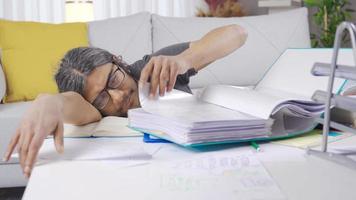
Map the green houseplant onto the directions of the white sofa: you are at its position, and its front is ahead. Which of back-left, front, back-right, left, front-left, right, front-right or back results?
back-left

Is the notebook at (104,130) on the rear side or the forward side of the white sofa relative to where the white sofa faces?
on the forward side

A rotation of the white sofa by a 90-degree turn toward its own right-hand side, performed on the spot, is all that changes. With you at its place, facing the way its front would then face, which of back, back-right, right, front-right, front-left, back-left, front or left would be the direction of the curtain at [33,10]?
front-right

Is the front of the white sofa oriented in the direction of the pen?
yes

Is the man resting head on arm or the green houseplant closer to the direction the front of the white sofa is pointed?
the man resting head on arm

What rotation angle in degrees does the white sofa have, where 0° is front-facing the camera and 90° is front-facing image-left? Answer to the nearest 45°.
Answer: approximately 0°

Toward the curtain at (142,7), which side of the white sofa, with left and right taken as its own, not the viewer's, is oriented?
back

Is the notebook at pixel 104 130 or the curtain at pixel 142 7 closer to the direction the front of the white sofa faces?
the notebook
